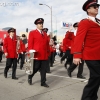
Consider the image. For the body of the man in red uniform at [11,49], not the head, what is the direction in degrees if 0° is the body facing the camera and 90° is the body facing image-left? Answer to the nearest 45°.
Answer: approximately 315°

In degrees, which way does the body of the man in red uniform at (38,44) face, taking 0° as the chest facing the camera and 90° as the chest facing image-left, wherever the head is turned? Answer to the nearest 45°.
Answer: approximately 315°

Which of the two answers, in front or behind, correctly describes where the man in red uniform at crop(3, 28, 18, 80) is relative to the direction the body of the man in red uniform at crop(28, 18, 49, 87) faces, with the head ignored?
behind
